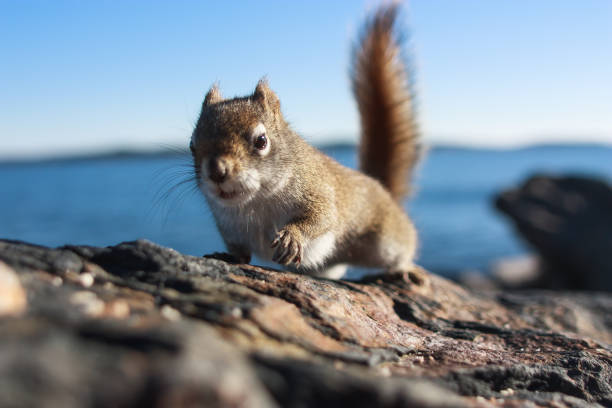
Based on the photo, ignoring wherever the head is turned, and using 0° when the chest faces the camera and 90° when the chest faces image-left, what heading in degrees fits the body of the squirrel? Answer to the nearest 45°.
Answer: approximately 45°

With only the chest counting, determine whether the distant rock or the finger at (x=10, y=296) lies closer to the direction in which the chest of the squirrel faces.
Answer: the finger

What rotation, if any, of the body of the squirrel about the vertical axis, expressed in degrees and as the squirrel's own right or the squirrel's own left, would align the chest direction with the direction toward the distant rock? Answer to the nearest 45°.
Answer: approximately 180°
